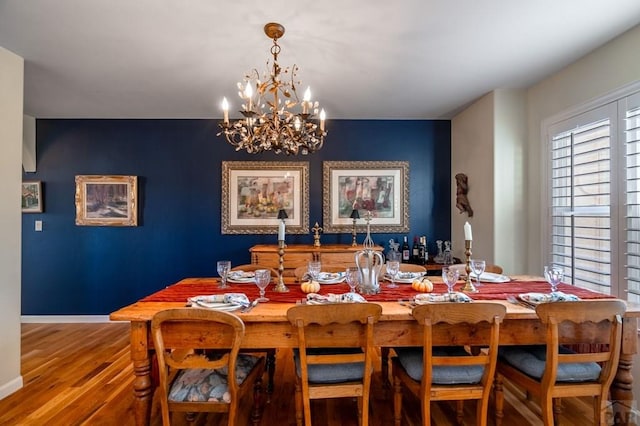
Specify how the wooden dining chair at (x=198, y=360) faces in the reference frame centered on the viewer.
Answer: facing away from the viewer and to the right of the viewer

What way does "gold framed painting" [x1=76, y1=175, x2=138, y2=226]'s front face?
toward the camera

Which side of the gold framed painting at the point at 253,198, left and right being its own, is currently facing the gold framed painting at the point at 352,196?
left

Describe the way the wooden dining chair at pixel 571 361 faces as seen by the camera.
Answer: facing away from the viewer and to the left of the viewer

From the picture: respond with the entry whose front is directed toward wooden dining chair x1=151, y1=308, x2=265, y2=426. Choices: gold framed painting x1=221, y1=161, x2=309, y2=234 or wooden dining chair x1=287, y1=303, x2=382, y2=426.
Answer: the gold framed painting

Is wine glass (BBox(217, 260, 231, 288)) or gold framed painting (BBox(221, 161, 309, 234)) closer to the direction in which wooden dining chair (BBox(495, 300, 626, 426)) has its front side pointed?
the gold framed painting

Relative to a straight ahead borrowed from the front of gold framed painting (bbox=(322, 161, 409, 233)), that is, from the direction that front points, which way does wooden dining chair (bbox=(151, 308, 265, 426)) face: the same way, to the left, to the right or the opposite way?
the opposite way

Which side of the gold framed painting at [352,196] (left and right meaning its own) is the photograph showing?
front

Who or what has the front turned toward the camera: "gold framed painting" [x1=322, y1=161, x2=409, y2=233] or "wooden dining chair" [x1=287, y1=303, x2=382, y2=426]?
the gold framed painting

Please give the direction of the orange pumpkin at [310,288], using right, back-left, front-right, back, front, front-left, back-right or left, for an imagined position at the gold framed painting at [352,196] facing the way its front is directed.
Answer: front

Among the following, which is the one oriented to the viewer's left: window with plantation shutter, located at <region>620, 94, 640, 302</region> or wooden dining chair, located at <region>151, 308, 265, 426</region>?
the window with plantation shutter

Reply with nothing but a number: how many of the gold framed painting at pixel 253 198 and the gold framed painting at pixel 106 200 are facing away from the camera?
0

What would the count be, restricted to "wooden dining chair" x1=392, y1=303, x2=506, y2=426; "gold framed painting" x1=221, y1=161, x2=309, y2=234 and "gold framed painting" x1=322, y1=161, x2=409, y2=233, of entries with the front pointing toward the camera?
2

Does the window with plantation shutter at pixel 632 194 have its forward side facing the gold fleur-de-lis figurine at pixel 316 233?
no

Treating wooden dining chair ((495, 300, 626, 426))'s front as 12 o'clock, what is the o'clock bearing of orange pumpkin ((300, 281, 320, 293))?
The orange pumpkin is roughly at 10 o'clock from the wooden dining chair.

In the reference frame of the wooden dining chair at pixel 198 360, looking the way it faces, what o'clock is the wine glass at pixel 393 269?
The wine glass is roughly at 1 o'clock from the wooden dining chair.

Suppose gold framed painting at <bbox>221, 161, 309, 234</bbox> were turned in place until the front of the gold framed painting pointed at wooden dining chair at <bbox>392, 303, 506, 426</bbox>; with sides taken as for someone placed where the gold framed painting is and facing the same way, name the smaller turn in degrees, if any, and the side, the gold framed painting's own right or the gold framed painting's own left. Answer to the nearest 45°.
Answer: approximately 45° to the gold framed painting's own left

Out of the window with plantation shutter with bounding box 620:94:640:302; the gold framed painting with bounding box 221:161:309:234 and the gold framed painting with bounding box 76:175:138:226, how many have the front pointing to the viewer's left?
1

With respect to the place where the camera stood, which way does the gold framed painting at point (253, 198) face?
facing the viewer

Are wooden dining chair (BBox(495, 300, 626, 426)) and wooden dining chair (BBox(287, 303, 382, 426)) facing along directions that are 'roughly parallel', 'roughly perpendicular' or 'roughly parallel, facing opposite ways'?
roughly parallel
